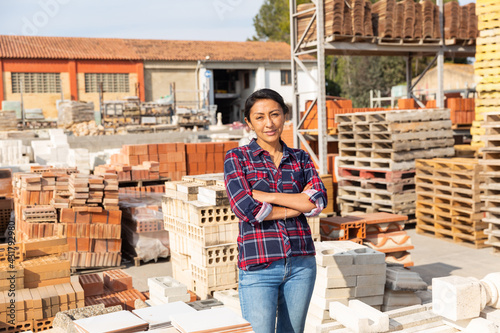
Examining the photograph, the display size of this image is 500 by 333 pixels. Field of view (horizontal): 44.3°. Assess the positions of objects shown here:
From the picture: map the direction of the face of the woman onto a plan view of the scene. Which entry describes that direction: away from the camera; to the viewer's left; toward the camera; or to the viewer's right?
toward the camera

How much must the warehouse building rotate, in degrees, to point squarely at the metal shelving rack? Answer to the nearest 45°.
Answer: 0° — it already faces it

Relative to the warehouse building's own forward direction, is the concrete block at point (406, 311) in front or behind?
in front

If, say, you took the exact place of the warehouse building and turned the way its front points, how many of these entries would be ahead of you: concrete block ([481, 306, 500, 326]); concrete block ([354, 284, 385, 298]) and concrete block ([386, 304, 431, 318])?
3

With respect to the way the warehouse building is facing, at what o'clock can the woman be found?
The woman is roughly at 12 o'clock from the warehouse building.

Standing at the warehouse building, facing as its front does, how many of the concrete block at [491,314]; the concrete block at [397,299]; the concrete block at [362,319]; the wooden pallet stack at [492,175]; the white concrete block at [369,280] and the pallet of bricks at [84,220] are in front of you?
6

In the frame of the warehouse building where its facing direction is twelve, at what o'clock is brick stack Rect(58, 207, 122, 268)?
The brick stack is roughly at 12 o'clock from the warehouse building.

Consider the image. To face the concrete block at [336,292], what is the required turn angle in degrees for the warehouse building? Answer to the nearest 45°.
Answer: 0° — it already faces it

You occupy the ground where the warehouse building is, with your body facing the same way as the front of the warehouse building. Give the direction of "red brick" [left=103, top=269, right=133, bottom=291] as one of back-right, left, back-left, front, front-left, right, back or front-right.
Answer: front

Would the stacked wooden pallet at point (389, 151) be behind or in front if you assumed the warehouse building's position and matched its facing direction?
in front

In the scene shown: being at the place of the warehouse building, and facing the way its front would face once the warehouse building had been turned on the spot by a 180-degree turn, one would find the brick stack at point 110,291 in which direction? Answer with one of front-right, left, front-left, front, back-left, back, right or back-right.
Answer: back

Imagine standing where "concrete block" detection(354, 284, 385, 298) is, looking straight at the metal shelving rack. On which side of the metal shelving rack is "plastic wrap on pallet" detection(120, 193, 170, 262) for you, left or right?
left

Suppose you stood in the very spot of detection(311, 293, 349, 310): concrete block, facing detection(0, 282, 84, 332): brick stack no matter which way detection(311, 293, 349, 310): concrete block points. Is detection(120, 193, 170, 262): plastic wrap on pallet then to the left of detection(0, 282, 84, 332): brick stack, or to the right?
right

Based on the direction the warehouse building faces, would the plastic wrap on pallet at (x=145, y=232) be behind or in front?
in front

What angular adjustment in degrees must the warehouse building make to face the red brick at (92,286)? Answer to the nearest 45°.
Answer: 0° — it already faces it

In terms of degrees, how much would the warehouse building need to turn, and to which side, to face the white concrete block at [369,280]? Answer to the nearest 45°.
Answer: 0° — it already faces it

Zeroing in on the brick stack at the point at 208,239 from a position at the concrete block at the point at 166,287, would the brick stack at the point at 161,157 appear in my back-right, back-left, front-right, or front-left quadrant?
front-left

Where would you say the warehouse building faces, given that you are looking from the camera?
facing the viewer

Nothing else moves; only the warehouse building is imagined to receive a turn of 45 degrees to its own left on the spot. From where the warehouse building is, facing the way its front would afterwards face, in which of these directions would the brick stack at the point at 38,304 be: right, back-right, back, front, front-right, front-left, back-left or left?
front-right
